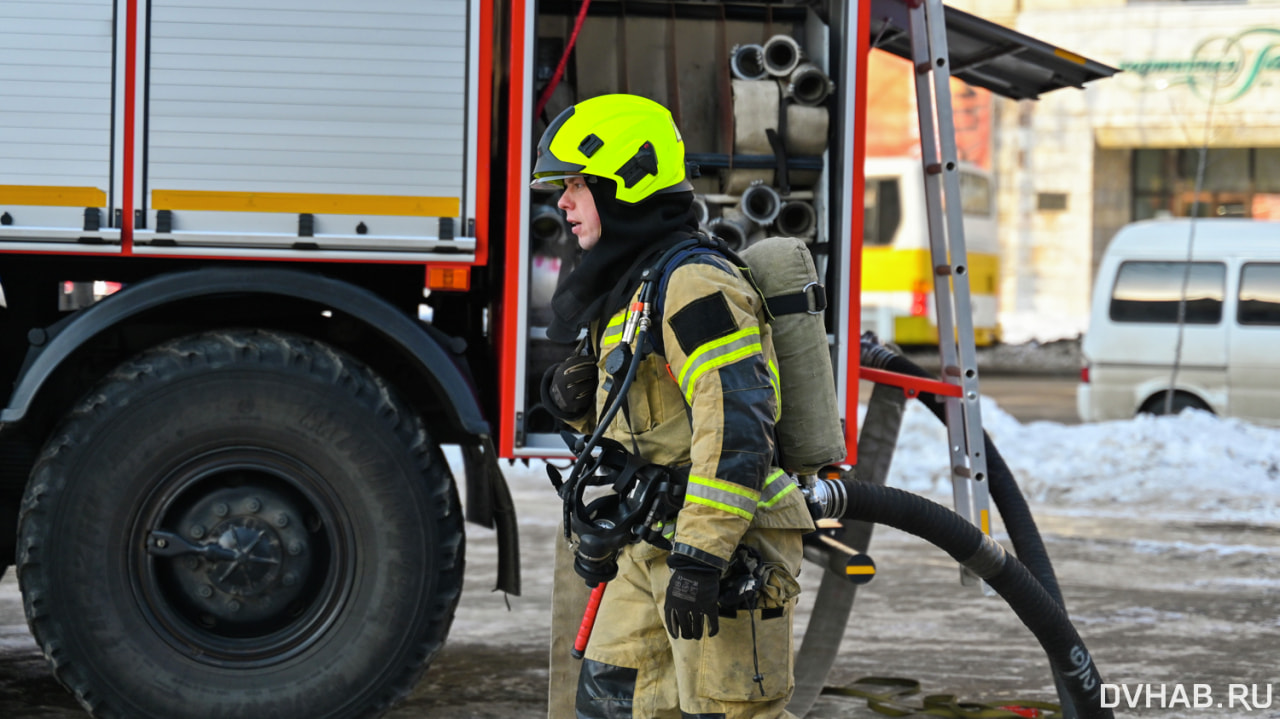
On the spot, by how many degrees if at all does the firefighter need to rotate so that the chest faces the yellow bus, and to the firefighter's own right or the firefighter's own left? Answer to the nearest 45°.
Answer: approximately 90° to the firefighter's own right

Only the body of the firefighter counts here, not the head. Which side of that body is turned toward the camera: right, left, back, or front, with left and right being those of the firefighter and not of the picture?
left

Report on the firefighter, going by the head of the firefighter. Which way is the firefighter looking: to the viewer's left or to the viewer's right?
to the viewer's left

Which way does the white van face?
to the viewer's right

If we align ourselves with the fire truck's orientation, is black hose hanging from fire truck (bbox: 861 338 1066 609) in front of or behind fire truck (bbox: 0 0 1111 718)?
behind

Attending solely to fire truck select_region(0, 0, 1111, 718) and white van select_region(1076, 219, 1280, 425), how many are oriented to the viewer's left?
1

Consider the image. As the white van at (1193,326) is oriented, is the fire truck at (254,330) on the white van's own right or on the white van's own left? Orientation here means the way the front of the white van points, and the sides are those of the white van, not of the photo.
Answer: on the white van's own right

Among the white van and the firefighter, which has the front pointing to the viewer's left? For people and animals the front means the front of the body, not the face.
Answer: the firefighter

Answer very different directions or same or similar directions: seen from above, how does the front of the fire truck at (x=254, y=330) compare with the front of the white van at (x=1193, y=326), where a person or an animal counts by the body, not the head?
very different directions

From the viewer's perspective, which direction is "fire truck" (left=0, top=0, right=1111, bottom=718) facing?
to the viewer's left

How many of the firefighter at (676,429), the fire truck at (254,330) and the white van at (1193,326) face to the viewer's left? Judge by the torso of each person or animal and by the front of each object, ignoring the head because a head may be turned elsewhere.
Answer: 2
